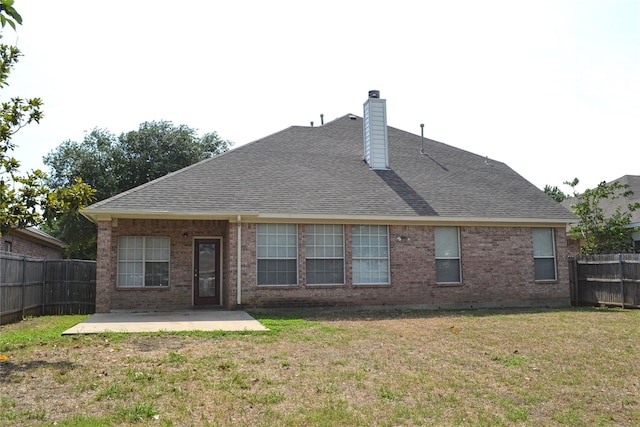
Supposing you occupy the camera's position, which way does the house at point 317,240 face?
facing away from the viewer

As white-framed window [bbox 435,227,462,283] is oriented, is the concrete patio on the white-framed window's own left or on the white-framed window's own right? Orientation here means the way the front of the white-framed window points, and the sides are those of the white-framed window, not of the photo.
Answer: on the white-framed window's own right

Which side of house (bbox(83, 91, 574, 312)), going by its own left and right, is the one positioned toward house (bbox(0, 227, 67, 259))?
left

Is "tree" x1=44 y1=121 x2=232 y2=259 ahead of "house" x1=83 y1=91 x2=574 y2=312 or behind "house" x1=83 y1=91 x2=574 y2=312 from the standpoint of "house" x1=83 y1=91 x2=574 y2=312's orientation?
ahead

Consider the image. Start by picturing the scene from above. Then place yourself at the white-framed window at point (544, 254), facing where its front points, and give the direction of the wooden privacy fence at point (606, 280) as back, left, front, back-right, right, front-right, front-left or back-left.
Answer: left

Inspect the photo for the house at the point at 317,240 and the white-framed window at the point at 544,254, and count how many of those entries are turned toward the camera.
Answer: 1

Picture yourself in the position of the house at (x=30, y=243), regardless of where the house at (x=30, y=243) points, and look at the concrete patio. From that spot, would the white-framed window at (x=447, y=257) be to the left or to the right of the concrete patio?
left

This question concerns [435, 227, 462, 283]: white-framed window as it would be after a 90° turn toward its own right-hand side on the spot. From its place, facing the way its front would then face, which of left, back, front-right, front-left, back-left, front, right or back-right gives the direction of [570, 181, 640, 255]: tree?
back-right

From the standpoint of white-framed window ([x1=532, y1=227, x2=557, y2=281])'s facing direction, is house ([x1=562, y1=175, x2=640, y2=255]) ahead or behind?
behind

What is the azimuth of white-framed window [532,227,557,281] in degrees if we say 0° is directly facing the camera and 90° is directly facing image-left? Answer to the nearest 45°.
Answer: approximately 0°

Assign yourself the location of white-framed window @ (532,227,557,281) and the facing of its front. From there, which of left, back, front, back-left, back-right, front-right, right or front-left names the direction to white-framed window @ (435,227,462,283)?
front-right

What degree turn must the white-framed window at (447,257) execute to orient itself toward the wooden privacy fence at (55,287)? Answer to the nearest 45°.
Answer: approximately 90° to its right
